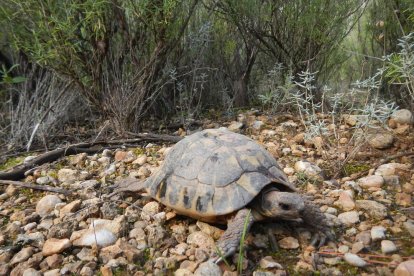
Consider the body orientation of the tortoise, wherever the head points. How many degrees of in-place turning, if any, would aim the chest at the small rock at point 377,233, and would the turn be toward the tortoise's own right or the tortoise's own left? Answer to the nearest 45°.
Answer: approximately 45° to the tortoise's own left

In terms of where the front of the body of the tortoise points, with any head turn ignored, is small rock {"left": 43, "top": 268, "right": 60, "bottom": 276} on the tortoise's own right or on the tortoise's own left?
on the tortoise's own right

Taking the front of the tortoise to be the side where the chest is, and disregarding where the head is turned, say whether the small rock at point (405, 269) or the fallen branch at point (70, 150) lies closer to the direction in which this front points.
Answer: the small rock

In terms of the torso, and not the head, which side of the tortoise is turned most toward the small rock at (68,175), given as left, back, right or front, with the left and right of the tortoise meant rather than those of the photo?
back

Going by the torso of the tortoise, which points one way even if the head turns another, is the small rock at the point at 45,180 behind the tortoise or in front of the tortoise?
behind

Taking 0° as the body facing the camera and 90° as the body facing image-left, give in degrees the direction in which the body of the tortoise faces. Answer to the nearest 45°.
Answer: approximately 315°

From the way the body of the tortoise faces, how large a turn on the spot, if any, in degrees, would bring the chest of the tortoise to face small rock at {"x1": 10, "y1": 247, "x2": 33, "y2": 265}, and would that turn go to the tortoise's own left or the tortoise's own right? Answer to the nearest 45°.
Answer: approximately 135° to the tortoise's own right

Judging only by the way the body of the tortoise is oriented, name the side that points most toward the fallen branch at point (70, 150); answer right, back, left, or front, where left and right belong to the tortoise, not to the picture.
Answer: back

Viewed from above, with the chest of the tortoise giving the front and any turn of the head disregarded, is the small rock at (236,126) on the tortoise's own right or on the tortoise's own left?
on the tortoise's own left

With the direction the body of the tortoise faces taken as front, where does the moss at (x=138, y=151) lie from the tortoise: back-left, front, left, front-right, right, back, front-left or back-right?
back

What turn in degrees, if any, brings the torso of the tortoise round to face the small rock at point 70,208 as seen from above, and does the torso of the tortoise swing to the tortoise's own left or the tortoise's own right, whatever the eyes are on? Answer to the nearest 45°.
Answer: approximately 135° to the tortoise's own right
